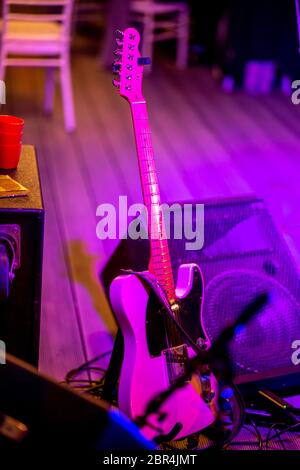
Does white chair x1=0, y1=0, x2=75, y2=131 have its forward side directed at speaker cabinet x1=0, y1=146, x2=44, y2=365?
no

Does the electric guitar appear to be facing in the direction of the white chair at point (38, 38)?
no

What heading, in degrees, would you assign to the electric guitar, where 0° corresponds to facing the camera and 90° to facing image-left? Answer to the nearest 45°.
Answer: approximately 315°

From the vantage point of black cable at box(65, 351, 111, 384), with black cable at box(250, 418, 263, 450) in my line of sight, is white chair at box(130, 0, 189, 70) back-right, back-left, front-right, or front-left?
back-left
